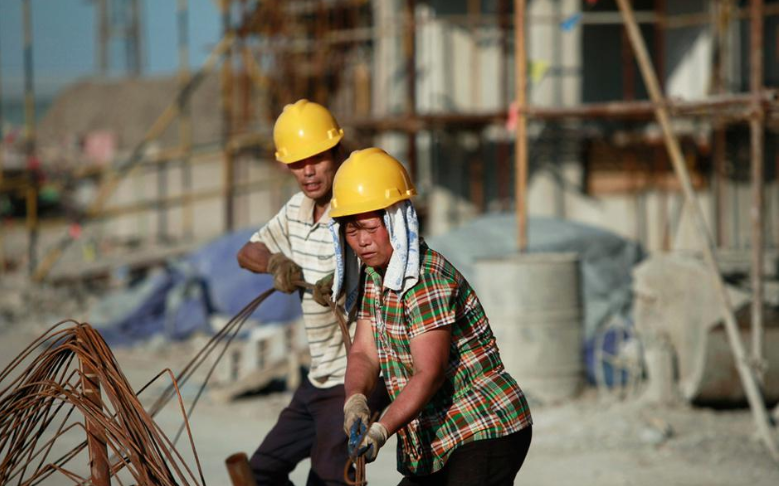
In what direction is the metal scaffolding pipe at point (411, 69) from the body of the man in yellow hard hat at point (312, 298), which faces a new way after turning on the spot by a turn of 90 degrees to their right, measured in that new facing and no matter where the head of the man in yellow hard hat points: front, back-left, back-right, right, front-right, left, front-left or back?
right

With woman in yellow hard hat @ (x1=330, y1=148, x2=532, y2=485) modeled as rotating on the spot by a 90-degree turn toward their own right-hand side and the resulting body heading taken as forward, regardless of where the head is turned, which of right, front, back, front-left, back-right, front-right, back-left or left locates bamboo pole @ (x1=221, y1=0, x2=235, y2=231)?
front-right

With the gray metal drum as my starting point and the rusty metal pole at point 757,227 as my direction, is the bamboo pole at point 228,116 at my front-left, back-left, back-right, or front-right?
back-left

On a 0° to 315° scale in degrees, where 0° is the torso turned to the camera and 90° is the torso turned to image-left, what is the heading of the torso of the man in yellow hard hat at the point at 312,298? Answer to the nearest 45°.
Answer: approximately 0°

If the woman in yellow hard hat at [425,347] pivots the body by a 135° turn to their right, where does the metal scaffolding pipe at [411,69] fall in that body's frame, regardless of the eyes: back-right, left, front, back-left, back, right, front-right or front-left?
front

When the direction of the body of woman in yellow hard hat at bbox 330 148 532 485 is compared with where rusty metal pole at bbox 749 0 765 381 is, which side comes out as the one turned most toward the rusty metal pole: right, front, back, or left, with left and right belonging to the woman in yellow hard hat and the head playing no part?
back

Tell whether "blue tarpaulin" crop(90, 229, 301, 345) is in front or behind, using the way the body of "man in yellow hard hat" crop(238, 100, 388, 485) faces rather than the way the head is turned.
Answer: behind

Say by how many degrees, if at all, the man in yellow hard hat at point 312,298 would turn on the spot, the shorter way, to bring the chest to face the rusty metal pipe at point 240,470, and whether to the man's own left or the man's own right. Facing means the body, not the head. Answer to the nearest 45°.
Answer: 0° — they already face it

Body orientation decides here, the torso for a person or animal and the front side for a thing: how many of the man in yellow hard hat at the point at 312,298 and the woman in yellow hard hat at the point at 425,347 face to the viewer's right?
0

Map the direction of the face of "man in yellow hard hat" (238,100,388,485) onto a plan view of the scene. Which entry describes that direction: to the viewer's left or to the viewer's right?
to the viewer's left

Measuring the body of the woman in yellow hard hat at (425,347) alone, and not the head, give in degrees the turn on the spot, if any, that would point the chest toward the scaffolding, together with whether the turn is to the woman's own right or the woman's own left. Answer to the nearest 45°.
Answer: approximately 135° to the woman's own right

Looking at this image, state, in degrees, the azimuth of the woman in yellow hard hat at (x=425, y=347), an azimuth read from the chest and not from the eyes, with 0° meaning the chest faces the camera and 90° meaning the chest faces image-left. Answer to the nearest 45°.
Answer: approximately 45°

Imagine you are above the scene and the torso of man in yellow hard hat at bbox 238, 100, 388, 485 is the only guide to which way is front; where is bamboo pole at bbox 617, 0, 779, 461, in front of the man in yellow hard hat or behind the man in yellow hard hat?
behind
